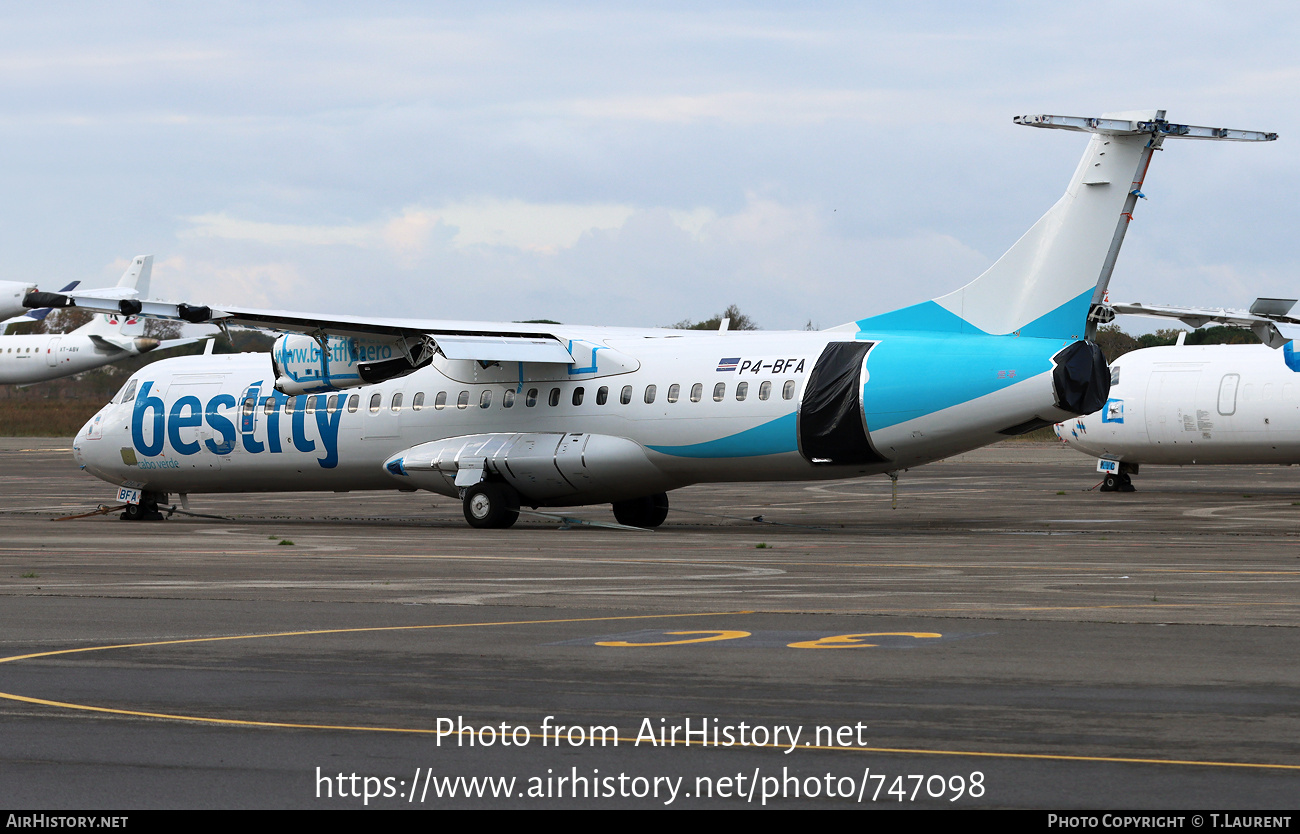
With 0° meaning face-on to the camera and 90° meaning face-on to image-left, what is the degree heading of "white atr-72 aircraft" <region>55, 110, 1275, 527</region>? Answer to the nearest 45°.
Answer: approximately 135°

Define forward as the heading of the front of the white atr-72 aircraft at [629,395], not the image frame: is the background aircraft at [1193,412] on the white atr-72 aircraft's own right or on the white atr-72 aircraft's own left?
on the white atr-72 aircraft's own right
